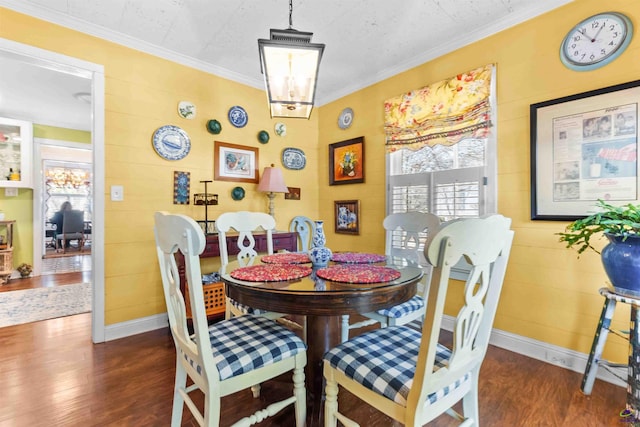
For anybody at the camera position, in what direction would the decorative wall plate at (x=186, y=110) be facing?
facing the viewer

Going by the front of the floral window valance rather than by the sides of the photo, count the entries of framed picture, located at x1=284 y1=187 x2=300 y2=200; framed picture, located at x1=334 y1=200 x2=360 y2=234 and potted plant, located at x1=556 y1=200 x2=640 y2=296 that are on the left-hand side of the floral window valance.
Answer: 1

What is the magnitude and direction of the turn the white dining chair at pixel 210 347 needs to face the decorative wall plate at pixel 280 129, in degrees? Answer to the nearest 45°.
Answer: approximately 45° to its left

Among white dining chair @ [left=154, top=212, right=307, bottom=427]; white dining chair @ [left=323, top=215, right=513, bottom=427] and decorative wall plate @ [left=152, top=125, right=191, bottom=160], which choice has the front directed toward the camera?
the decorative wall plate

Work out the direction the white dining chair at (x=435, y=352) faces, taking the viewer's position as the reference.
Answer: facing away from the viewer and to the left of the viewer

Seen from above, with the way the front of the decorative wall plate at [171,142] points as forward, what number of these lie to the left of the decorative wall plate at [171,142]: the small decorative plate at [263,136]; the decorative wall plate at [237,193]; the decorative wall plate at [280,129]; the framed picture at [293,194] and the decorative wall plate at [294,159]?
5

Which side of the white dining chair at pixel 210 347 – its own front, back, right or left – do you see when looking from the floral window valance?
front

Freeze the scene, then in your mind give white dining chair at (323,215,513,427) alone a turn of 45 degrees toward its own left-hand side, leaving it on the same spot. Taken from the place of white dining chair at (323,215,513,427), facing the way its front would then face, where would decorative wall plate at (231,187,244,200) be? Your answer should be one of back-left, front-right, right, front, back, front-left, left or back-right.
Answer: front-right

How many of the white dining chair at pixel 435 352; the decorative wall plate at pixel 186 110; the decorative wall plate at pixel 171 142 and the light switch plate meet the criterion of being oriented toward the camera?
3

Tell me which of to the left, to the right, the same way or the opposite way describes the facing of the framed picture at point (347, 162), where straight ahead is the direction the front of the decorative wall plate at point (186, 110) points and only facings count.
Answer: to the right

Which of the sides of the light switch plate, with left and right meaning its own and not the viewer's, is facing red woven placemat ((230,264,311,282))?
front

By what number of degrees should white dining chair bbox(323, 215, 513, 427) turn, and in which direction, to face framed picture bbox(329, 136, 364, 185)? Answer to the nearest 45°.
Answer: approximately 45° to its right

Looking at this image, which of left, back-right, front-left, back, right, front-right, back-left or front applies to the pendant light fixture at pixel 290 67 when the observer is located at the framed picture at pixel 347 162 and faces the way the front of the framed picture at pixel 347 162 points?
front-left

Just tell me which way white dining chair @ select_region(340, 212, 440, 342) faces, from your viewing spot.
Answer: facing the viewer and to the left of the viewer

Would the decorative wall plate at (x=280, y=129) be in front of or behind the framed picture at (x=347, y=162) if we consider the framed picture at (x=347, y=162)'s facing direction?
in front

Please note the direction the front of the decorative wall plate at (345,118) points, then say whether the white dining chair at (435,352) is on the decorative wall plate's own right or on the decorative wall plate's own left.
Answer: on the decorative wall plate's own left

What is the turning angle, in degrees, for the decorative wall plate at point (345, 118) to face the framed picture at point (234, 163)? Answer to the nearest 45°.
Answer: approximately 45° to its right

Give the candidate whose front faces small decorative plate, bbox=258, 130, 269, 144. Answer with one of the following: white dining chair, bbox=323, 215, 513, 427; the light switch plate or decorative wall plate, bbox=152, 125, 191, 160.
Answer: the white dining chair

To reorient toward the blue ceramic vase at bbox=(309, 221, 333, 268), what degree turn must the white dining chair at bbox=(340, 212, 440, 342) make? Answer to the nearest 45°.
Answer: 0° — it already faces it
